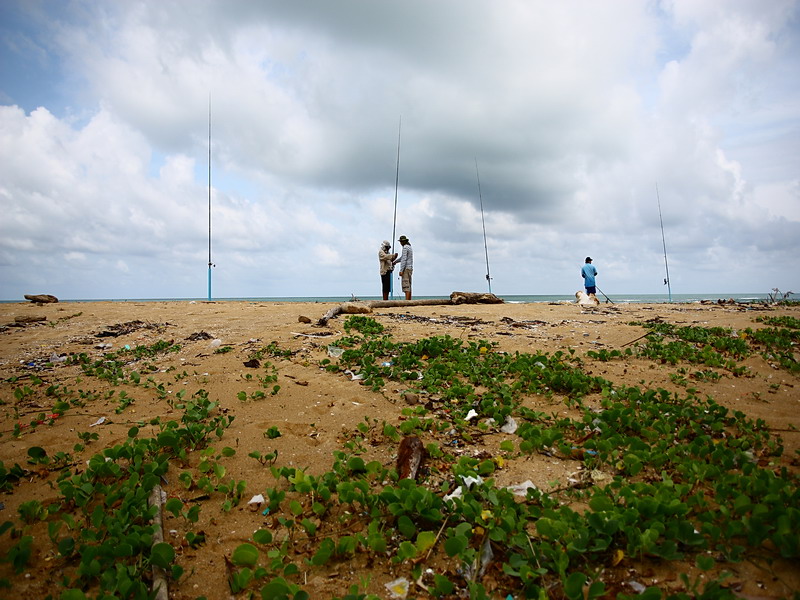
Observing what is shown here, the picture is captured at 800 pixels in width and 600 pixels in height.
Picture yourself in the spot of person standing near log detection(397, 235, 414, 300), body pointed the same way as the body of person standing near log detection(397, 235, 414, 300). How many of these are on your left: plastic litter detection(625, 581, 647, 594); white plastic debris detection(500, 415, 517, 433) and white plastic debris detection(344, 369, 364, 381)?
3

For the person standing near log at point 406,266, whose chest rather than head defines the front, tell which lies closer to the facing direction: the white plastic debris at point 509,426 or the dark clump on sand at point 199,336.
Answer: the dark clump on sand

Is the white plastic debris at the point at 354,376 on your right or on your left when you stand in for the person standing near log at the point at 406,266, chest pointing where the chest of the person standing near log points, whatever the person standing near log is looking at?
on your left

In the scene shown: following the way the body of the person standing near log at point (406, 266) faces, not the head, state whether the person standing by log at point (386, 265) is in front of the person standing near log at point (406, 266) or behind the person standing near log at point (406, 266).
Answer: in front

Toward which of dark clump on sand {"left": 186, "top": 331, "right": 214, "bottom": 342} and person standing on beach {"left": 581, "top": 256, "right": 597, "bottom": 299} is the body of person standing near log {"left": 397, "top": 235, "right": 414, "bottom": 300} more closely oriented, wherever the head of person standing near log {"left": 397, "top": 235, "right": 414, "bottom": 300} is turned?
the dark clump on sand

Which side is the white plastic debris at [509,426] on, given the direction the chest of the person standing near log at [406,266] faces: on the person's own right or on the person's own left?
on the person's own left

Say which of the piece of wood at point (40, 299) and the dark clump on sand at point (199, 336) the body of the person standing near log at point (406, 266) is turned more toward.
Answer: the piece of wood

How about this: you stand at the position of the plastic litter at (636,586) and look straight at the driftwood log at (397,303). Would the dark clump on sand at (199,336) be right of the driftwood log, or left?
left

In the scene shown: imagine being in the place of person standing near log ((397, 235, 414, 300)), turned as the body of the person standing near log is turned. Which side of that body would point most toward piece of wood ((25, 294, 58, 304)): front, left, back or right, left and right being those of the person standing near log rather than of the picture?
front

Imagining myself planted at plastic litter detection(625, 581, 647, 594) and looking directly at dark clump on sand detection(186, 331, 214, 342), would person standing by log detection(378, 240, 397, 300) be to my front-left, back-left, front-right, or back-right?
front-right

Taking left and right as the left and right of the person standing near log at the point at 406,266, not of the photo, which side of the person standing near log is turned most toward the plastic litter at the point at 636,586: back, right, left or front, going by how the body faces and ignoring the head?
left

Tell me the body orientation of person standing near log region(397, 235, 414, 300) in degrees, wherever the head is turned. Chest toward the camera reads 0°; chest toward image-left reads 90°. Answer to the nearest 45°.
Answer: approximately 90°

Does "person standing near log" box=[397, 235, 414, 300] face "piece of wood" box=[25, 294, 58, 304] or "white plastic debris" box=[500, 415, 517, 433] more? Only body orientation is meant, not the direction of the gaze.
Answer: the piece of wood

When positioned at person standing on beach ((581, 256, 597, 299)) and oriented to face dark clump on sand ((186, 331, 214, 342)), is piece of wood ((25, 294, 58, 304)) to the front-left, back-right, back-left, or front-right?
front-right
